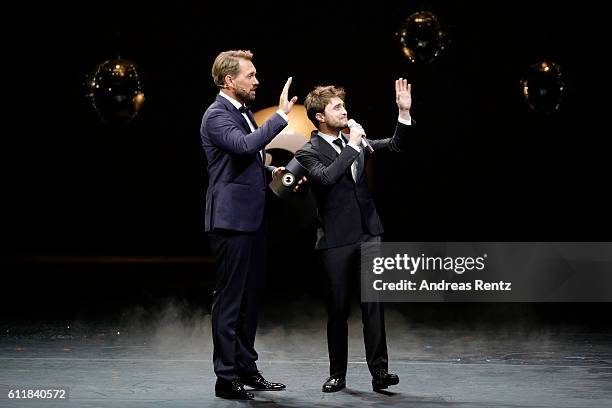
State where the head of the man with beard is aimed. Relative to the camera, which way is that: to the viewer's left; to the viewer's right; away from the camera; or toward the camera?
to the viewer's right

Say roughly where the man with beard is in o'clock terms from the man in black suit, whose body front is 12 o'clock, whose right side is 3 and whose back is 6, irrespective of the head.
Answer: The man with beard is roughly at 4 o'clock from the man in black suit.

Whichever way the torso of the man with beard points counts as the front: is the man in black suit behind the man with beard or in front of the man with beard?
in front

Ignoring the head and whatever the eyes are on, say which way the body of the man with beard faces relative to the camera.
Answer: to the viewer's right

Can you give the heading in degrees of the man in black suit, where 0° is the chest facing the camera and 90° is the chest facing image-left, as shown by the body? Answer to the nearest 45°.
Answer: approximately 315°
